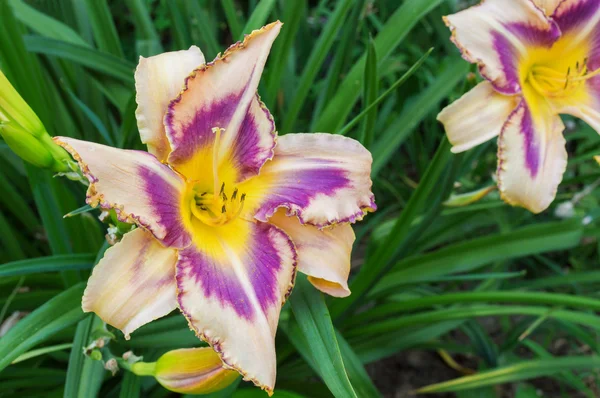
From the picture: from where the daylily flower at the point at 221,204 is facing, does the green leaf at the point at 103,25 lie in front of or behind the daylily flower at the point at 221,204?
behind

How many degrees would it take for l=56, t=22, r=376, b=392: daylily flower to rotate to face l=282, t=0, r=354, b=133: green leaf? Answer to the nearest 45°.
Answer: approximately 135° to its left

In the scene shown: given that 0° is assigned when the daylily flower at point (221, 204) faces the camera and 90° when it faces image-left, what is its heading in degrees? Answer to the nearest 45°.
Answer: approximately 0°
